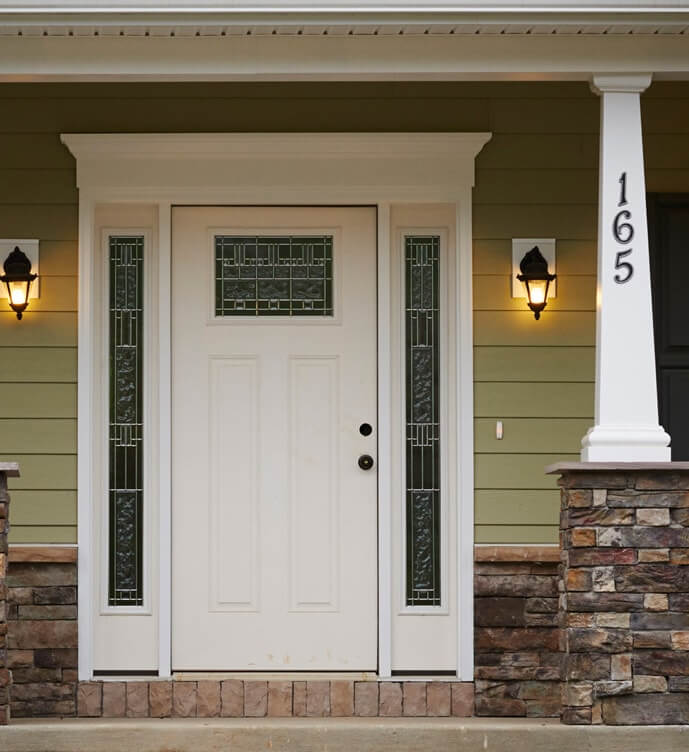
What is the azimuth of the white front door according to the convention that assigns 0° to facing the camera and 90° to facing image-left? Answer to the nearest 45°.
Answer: approximately 0°

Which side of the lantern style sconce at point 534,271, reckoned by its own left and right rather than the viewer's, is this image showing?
front

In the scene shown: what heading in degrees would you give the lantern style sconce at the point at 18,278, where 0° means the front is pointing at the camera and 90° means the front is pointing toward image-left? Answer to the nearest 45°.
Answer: approximately 0°

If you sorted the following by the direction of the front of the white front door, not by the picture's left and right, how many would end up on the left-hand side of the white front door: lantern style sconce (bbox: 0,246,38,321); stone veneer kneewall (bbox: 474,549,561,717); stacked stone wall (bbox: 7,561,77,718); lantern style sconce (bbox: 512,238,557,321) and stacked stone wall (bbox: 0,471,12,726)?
2

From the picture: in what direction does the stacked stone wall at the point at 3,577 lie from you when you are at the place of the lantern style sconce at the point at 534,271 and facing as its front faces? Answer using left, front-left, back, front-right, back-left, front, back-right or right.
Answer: front-right

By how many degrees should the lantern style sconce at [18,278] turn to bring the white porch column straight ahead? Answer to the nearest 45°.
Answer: approximately 45° to its left

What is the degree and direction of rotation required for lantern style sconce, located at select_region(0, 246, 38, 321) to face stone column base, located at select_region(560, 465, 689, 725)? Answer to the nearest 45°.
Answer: approximately 45° to its left

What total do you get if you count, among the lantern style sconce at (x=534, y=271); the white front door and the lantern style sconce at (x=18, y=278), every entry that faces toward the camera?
3

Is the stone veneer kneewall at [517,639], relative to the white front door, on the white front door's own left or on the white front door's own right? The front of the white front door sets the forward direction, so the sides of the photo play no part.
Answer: on the white front door's own left

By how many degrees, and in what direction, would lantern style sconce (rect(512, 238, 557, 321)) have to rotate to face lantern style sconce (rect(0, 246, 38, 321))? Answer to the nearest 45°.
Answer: approximately 90° to its right

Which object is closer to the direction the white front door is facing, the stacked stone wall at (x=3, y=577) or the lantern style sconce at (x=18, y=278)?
the stacked stone wall

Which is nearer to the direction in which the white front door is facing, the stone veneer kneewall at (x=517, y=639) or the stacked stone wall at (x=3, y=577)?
the stacked stone wall

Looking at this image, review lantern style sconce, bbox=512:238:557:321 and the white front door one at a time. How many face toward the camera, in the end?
2

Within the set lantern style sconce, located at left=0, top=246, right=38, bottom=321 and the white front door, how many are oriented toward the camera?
2
